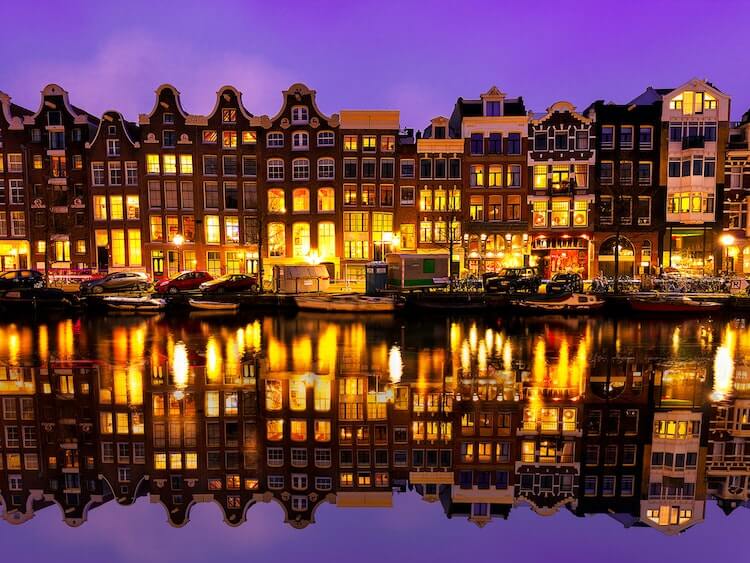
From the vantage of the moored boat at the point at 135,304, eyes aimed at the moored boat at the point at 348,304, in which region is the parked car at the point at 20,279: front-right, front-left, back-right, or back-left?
back-left

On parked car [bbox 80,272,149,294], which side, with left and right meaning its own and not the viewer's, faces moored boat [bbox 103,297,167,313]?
left

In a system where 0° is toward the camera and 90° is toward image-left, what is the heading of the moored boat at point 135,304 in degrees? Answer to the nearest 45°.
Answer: approximately 90°

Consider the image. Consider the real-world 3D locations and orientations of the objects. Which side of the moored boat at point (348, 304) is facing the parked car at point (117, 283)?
front

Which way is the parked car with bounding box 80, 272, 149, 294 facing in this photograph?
to the viewer's left
